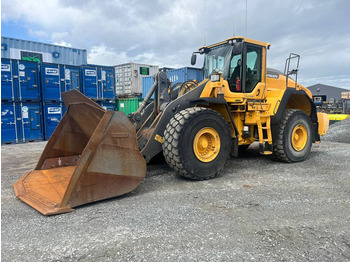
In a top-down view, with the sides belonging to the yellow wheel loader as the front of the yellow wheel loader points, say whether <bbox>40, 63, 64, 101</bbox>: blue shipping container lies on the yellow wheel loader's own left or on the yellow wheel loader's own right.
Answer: on the yellow wheel loader's own right

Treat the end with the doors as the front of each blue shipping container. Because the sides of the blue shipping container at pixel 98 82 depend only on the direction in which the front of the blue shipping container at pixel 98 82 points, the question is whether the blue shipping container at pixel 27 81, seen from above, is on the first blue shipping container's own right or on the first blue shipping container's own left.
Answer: on the first blue shipping container's own right

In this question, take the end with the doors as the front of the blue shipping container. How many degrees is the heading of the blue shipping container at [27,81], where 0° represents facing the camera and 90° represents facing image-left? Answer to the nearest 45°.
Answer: approximately 0°

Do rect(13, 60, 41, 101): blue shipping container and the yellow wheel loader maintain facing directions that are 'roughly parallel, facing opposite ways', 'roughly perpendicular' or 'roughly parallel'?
roughly perpendicular

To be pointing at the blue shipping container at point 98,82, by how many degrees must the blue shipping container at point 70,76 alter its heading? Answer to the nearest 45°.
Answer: approximately 90° to its left
